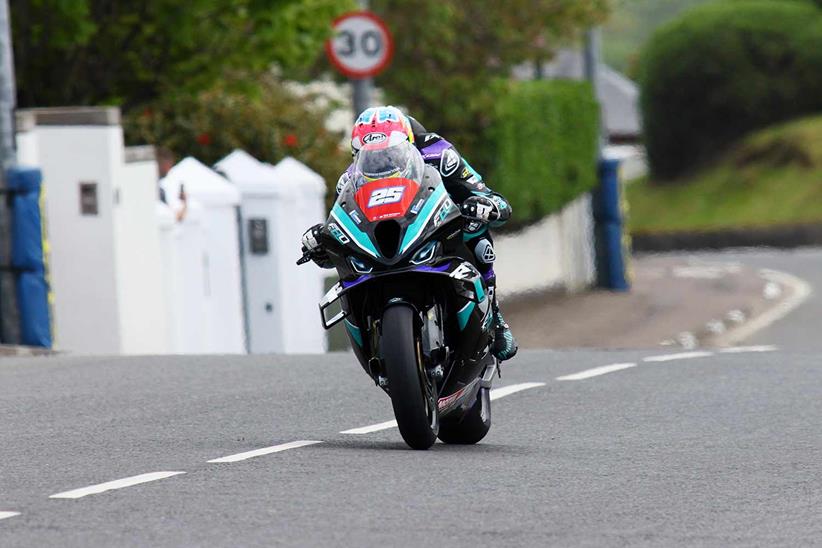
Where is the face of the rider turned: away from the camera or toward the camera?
toward the camera

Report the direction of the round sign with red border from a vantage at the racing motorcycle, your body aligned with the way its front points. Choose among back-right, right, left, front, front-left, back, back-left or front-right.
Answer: back

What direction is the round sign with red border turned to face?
toward the camera

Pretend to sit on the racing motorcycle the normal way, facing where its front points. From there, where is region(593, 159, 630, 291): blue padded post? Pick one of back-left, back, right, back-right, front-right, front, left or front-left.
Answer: back

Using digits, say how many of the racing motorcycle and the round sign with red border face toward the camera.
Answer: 2

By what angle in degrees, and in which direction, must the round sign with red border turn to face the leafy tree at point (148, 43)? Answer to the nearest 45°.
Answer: approximately 90° to its right

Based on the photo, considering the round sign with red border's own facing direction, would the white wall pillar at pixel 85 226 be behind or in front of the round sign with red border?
in front

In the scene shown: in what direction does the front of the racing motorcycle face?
toward the camera

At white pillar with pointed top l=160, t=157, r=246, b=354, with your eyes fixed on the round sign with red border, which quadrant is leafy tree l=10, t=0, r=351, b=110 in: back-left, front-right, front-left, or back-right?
front-left

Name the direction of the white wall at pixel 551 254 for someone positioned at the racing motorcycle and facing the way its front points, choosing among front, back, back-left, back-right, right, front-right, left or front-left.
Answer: back

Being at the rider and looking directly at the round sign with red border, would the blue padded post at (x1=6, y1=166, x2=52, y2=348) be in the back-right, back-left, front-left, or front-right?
front-left

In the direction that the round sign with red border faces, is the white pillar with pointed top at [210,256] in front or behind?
in front

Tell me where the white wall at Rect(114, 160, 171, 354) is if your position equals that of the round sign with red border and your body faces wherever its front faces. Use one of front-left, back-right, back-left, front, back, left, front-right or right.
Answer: front-right

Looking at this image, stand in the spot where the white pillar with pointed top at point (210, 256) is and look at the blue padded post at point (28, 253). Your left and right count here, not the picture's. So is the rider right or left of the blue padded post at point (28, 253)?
left

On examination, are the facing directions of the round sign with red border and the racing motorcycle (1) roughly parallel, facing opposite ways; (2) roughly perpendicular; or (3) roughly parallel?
roughly parallel
